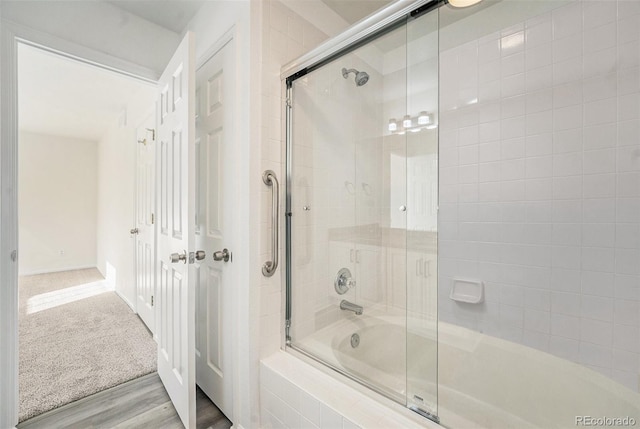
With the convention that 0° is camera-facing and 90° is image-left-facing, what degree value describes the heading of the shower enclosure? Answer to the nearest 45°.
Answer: approximately 45°

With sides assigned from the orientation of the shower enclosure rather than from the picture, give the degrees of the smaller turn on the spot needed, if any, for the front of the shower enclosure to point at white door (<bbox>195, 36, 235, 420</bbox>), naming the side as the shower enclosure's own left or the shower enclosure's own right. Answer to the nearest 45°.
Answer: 0° — it already faces it

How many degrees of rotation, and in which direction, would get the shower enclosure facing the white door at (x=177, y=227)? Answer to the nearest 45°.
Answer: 0° — it already faces it
